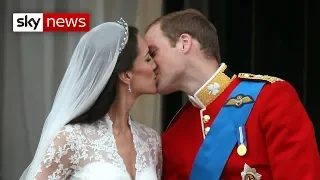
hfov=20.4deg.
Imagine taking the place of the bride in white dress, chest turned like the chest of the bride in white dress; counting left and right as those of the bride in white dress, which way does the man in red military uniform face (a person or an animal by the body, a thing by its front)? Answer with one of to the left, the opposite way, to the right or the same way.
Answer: to the right

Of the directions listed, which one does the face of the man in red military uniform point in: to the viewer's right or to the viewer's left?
to the viewer's left

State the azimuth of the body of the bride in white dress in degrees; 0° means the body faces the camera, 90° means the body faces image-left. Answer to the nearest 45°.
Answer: approximately 315°

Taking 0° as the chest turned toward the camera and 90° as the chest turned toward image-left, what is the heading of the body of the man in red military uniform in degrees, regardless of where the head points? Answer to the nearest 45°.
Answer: approximately 45°

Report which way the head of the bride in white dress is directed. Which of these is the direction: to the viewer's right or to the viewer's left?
to the viewer's right
